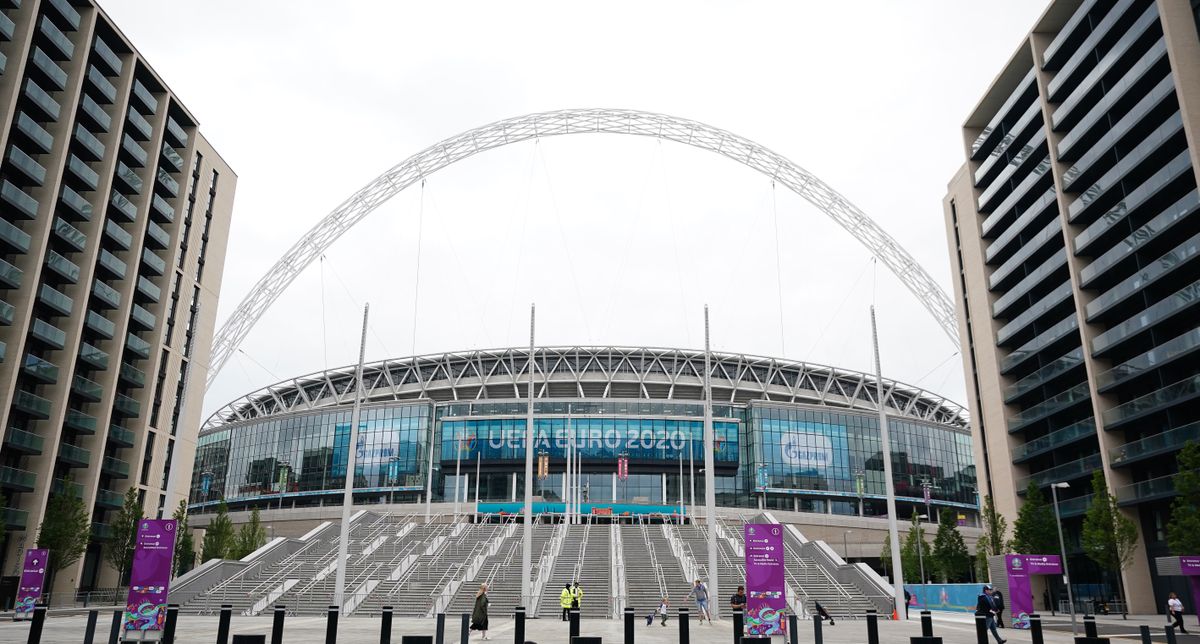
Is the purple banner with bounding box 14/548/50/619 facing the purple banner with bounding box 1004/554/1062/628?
no

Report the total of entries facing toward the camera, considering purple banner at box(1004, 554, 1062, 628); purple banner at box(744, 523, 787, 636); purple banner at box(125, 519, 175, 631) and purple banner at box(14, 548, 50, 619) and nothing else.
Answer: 4

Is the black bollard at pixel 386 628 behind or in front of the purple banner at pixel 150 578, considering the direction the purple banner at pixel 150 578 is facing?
in front

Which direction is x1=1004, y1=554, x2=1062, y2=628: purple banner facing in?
toward the camera

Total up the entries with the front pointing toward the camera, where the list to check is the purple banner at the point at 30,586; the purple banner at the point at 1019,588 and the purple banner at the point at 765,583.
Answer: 3

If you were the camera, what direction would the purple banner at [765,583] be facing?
facing the viewer

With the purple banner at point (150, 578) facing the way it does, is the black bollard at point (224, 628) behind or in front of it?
in front

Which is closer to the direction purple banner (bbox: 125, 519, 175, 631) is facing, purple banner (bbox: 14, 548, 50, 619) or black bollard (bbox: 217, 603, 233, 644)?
the black bollard

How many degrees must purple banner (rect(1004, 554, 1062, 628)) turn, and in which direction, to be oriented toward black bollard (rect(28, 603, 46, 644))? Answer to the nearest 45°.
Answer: approximately 45° to its right

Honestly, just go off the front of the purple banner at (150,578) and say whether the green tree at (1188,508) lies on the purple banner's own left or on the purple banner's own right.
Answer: on the purple banner's own left

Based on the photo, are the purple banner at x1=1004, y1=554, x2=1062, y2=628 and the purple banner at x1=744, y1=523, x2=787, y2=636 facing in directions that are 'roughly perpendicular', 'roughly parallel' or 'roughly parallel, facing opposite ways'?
roughly parallel

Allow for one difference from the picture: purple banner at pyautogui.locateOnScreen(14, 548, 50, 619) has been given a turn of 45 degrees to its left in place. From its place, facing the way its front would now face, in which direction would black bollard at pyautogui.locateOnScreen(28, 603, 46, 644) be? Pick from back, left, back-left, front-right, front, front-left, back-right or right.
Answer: front-right

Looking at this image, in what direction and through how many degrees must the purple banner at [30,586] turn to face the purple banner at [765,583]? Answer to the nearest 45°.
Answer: approximately 45° to its left
